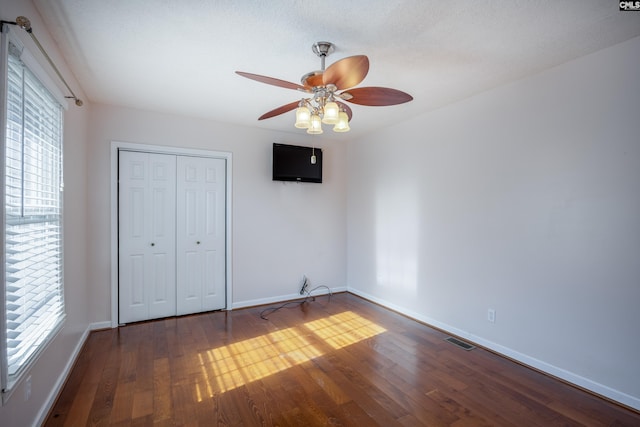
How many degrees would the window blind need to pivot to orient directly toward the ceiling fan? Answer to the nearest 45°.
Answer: approximately 45° to its right

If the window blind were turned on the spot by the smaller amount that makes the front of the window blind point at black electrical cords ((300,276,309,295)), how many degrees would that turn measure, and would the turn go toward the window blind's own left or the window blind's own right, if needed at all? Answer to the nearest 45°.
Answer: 0° — it already faces it

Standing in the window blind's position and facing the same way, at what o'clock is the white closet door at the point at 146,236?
The white closet door is roughly at 10 o'clock from the window blind.

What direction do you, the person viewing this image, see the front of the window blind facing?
facing to the right of the viewer

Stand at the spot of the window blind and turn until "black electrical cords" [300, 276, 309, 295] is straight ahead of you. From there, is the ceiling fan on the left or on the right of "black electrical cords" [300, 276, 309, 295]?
right

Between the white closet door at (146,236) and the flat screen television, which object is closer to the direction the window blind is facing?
the flat screen television

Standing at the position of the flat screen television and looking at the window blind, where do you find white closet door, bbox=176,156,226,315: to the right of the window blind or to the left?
right
